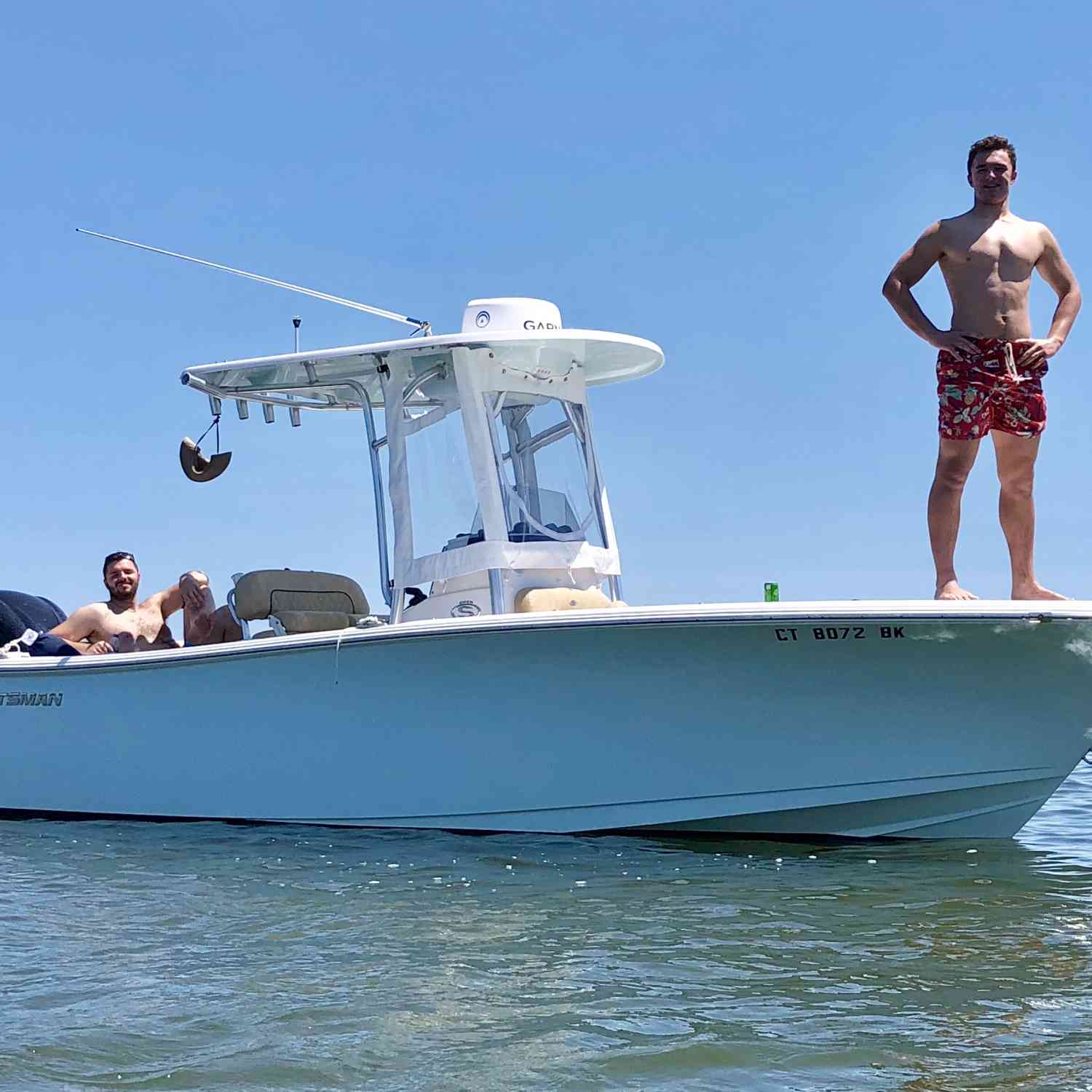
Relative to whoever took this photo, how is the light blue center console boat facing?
facing the viewer and to the right of the viewer
